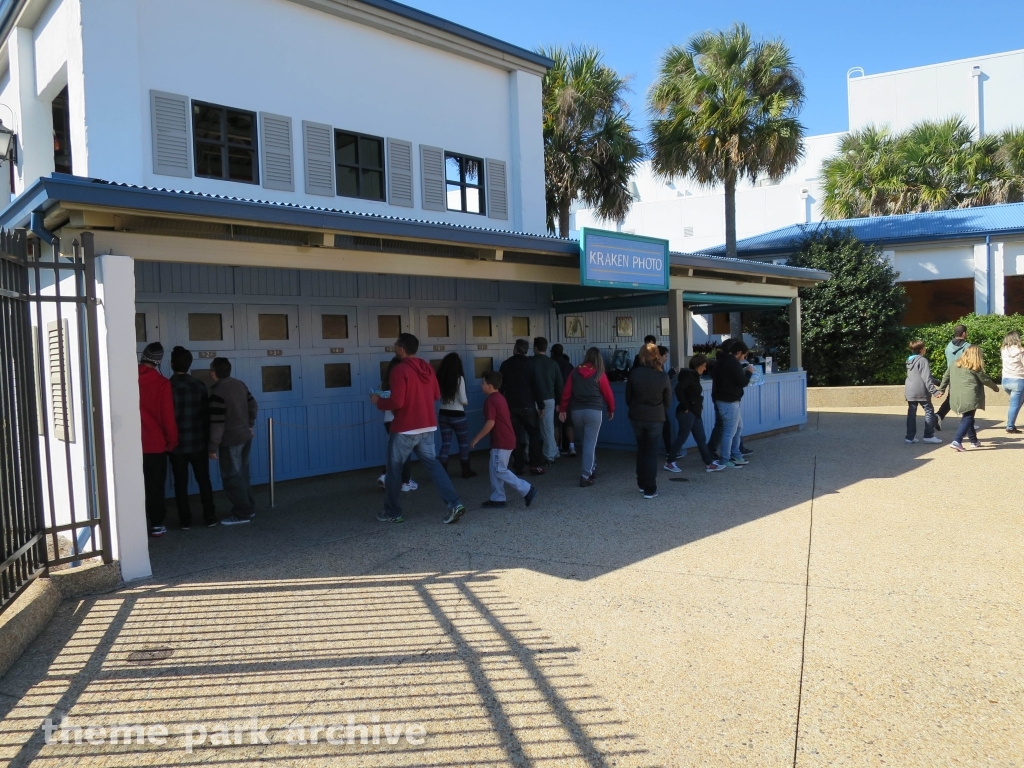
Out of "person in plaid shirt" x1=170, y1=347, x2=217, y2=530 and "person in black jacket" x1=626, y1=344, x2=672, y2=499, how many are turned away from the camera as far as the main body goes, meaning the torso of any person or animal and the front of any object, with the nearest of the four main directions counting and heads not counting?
2

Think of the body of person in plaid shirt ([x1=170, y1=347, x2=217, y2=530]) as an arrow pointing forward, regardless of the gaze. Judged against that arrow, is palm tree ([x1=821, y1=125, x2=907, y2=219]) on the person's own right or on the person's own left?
on the person's own right

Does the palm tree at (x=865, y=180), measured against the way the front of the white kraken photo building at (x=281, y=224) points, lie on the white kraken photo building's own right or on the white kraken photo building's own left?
on the white kraken photo building's own left

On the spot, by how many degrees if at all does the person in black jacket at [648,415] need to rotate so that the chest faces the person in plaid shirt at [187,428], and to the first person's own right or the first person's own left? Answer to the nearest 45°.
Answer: approximately 90° to the first person's own left

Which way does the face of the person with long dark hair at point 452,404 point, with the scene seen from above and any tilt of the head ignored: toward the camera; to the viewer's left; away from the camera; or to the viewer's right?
away from the camera

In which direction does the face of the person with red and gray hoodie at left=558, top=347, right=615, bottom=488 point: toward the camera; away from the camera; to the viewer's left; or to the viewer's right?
away from the camera

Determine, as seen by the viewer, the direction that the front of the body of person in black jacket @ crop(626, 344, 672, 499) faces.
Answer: away from the camera

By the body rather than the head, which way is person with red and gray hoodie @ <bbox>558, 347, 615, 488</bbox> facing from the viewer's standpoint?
away from the camera

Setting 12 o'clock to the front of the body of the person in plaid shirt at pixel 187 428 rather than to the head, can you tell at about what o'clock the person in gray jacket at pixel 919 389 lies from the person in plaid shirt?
The person in gray jacket is roughly at 3 o'clock from the person in plaid shirt.

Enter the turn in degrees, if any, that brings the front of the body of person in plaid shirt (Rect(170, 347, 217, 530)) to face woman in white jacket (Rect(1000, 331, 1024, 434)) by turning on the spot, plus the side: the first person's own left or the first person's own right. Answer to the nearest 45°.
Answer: approximately 90° to the first person's own right

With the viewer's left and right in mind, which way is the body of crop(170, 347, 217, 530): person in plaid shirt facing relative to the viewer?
facing away from the viewer

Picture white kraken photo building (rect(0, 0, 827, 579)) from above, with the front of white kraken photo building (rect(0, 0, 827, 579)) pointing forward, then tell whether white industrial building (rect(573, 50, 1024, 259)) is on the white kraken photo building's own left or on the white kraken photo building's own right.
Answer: on the white kraken photo building's own left

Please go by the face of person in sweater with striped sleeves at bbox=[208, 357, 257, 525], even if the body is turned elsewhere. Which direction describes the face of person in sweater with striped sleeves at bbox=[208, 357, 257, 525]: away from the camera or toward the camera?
away from the camera

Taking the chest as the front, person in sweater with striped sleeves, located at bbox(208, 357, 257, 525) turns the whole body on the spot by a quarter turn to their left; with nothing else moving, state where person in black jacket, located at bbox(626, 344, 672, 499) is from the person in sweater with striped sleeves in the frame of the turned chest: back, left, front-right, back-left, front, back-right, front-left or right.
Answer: back-left

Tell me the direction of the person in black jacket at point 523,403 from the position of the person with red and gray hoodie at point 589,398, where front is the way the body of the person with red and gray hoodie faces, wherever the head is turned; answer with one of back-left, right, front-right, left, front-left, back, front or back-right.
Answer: front-left

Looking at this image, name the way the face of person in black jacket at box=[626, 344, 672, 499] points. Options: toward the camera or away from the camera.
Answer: away from the camera
